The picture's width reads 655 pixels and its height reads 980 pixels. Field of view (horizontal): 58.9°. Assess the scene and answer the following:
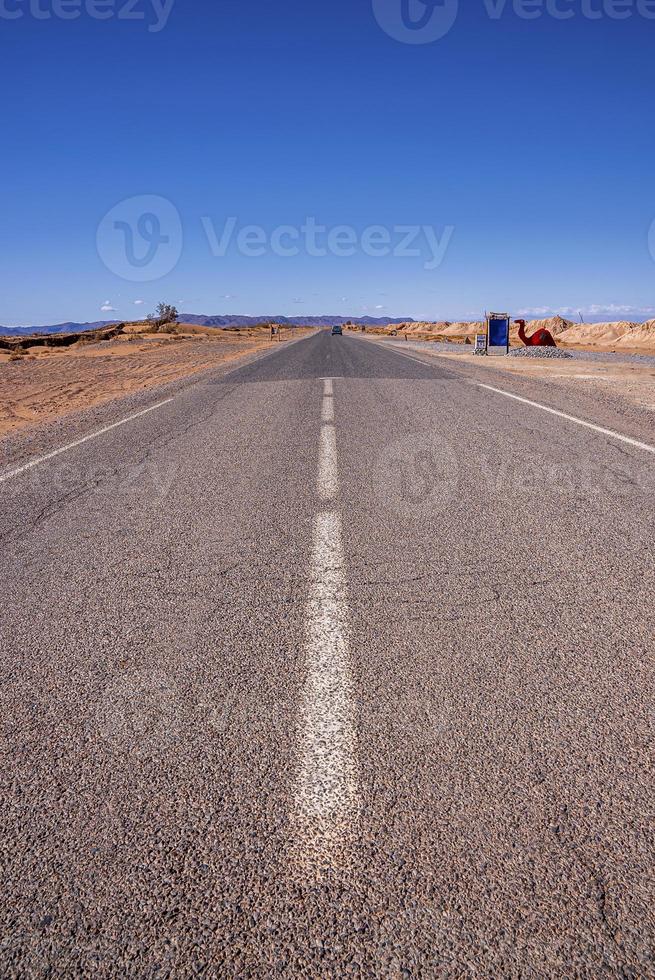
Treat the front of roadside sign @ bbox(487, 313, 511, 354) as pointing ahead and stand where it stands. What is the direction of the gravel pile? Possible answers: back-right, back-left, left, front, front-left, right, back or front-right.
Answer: front-left

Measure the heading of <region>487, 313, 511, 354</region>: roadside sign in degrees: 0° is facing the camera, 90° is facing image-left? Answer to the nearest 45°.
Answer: approximately 0°
